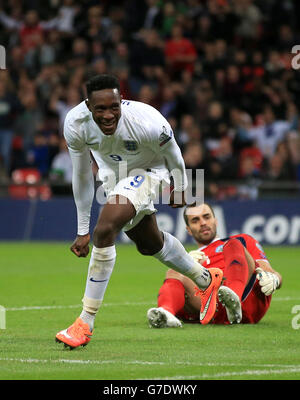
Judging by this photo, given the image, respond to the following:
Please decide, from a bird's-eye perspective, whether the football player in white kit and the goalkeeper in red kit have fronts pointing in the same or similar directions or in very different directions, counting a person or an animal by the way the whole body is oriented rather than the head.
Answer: same or similar directions

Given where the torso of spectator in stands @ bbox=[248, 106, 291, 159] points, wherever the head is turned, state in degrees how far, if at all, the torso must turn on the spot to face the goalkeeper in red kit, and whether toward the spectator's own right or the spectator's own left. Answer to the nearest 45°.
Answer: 0° — they already face them

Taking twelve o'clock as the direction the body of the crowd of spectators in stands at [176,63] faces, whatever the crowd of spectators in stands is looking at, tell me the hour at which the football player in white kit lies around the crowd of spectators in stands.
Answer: The football player in white kit is roughly at 12 o'clock from the crowd of spectators in stands.

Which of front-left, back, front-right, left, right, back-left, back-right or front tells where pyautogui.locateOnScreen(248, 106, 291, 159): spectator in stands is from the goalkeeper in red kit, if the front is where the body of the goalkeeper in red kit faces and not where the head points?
back-right

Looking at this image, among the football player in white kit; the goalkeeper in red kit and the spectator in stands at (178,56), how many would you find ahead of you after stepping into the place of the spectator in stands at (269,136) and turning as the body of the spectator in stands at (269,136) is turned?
2

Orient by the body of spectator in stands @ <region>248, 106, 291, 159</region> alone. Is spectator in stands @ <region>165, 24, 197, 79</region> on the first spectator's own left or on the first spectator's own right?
on the first spectator's own right

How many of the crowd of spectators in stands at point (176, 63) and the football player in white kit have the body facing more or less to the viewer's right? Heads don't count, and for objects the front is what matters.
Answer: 0

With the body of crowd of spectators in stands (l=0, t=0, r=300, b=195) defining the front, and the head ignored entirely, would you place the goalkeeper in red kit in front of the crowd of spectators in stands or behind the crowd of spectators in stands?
in front

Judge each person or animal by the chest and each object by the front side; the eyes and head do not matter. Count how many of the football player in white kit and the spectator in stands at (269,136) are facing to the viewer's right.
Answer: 0

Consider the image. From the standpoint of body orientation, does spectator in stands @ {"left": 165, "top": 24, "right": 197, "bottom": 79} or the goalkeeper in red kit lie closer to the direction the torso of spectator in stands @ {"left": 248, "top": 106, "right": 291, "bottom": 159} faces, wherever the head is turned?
the goalkeeper in red kit

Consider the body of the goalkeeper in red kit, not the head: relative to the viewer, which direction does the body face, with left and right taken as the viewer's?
facing the viewer and to the left of the viewer

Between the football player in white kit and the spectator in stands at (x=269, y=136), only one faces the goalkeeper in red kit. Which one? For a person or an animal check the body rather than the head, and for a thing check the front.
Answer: the spectator in stands

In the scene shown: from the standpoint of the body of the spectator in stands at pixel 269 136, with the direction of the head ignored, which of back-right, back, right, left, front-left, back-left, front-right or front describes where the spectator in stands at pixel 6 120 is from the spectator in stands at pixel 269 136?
right

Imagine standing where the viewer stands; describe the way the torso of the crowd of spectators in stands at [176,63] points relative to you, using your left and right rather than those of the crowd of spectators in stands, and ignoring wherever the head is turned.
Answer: facing the viewer

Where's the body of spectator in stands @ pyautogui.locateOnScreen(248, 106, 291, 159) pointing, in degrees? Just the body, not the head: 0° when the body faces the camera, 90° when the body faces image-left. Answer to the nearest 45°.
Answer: approximately 0°

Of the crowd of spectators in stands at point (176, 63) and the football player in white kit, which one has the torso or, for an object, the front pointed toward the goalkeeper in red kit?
the crowd of spectators in stands

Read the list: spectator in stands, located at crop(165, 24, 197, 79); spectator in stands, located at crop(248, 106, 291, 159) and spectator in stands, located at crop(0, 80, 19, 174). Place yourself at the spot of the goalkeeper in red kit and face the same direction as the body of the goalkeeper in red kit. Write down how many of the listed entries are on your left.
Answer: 0
